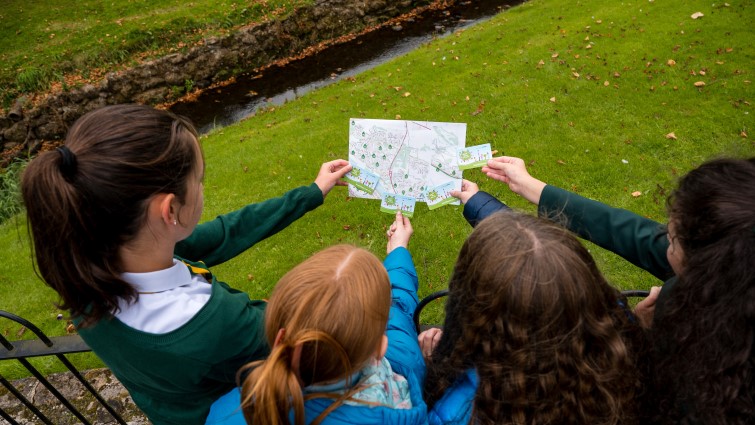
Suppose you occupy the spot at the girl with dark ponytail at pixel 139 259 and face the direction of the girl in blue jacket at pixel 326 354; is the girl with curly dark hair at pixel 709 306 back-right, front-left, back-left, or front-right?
front-left

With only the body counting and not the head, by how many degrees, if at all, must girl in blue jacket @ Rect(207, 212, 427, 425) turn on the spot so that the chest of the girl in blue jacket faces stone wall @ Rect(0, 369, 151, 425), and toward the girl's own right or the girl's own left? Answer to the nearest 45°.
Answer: approximately 45° to the girl's own left

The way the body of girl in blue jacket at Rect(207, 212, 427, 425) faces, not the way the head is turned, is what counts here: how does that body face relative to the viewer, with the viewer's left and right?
facing away from the viewer

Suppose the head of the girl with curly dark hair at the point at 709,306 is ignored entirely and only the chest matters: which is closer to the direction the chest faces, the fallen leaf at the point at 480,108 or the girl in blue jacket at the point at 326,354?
the fallen leaf

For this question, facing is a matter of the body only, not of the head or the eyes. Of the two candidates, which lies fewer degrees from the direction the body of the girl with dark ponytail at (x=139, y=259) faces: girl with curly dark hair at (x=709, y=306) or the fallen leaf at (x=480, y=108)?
the fallen leaf

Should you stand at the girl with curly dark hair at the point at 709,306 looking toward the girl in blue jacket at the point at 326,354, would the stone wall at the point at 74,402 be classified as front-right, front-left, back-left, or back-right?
front-right

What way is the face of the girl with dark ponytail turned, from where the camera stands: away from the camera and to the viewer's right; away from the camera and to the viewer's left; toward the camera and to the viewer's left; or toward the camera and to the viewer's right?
away from the camera and to the viewer's right

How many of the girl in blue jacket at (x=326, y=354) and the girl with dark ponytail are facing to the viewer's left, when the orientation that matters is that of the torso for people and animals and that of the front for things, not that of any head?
0

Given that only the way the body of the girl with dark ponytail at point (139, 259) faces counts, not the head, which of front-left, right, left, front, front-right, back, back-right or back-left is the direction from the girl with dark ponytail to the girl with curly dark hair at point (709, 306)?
right

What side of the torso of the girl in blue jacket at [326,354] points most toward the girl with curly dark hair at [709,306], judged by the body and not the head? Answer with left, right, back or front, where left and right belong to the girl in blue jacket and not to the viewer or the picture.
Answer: right

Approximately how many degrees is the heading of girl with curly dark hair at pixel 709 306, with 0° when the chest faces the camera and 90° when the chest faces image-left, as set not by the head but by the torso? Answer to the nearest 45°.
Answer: approximately 135°

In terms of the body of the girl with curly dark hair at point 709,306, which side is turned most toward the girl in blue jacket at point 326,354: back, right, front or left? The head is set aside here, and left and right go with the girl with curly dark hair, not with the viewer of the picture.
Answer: left

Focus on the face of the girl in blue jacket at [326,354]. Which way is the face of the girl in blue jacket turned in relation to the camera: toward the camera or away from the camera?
away from the camera
